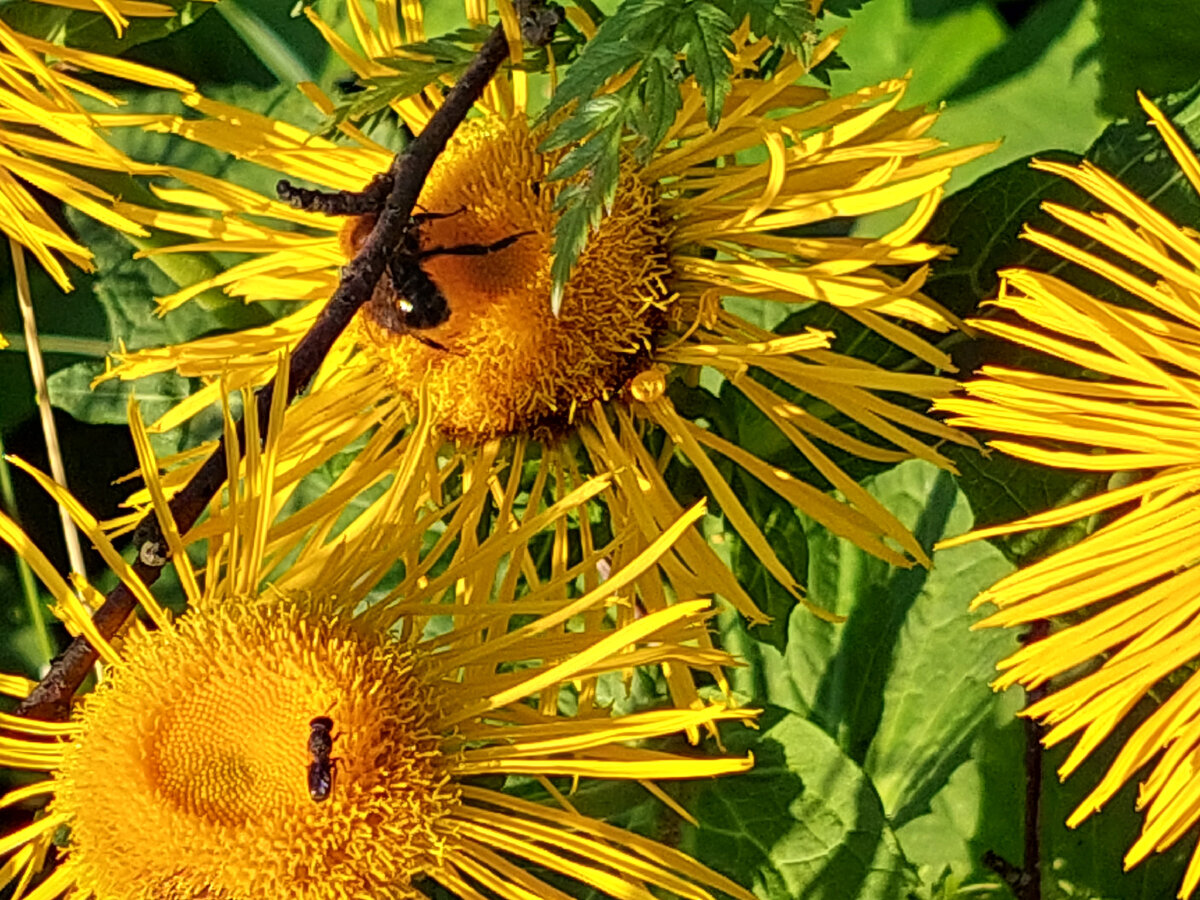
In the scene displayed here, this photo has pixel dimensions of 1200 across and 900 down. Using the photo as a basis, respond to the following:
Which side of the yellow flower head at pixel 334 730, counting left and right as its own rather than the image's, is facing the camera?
front
